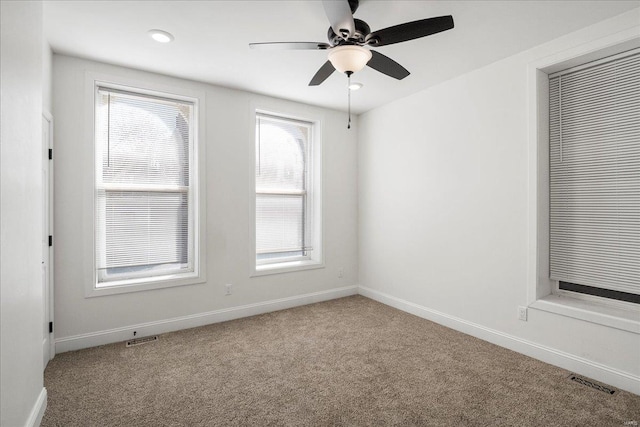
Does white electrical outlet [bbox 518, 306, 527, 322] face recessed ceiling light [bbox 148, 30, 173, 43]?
yes

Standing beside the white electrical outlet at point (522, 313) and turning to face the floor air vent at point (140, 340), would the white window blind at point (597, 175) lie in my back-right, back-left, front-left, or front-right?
back-left

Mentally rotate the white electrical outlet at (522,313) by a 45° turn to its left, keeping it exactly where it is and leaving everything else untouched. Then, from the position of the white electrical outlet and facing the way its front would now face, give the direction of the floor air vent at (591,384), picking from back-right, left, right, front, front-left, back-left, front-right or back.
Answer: front-left

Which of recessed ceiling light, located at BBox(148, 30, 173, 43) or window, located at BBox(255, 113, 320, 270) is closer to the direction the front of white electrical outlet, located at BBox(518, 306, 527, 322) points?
the recessed ceiling light

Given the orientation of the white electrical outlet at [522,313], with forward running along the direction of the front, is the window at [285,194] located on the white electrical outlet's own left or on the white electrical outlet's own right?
on the white electrical outlet's own right

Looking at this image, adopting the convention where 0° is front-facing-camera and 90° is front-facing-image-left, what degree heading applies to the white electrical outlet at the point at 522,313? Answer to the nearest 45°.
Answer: approximately 45°

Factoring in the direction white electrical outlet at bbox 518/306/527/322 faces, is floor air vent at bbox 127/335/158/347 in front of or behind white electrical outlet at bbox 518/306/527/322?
in front

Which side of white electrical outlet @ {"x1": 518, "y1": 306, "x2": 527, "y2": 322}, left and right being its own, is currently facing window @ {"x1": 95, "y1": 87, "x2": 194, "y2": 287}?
front
